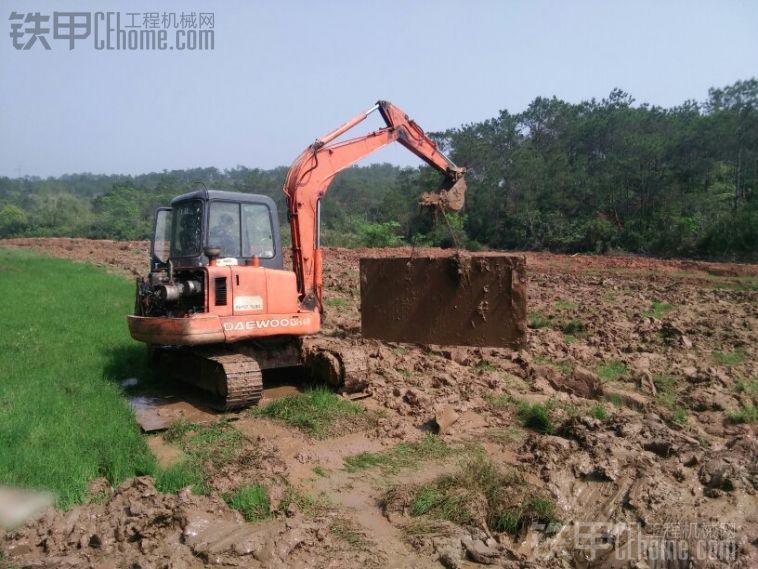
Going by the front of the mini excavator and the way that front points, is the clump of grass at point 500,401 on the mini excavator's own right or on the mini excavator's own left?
on the mini excavator's own right

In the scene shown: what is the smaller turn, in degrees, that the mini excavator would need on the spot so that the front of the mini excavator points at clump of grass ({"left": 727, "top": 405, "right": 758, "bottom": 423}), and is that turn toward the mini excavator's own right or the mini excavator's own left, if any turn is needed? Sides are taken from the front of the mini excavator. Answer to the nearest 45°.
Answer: approximately 45° to the mini excavator's own right

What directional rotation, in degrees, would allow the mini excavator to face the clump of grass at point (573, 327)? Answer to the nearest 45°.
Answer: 0° — it already faces it

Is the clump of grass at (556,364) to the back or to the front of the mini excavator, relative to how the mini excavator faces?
to the front

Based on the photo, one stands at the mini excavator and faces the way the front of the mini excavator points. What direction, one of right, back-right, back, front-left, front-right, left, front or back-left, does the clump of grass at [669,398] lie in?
front-right

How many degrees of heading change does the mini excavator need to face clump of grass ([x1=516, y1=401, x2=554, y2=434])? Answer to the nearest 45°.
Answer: approximately 90° to its right

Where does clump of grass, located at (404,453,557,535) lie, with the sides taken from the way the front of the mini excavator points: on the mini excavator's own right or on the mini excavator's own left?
on the mini excavator's own right

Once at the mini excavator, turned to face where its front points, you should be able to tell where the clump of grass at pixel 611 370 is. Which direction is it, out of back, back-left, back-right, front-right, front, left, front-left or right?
front-right

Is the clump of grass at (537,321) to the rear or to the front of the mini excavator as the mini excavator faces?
to the front

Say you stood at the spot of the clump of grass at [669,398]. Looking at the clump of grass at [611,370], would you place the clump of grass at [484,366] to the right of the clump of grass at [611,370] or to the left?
left

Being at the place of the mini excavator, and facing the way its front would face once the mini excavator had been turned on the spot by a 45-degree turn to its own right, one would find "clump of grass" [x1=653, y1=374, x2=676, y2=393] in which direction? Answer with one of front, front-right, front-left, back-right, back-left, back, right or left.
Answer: front

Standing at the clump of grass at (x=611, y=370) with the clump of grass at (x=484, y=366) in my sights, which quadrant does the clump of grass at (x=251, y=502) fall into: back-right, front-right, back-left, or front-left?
front-left

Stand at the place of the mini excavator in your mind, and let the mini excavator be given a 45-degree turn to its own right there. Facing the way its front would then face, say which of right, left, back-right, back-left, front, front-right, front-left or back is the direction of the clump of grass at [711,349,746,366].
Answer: front

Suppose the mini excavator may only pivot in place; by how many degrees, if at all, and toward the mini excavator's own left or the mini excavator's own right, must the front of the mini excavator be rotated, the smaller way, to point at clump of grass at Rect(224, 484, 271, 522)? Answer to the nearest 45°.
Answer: approximately 135° to the mini excavator's own right

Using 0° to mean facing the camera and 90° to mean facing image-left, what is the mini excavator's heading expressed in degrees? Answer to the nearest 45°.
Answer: approximately 225°
